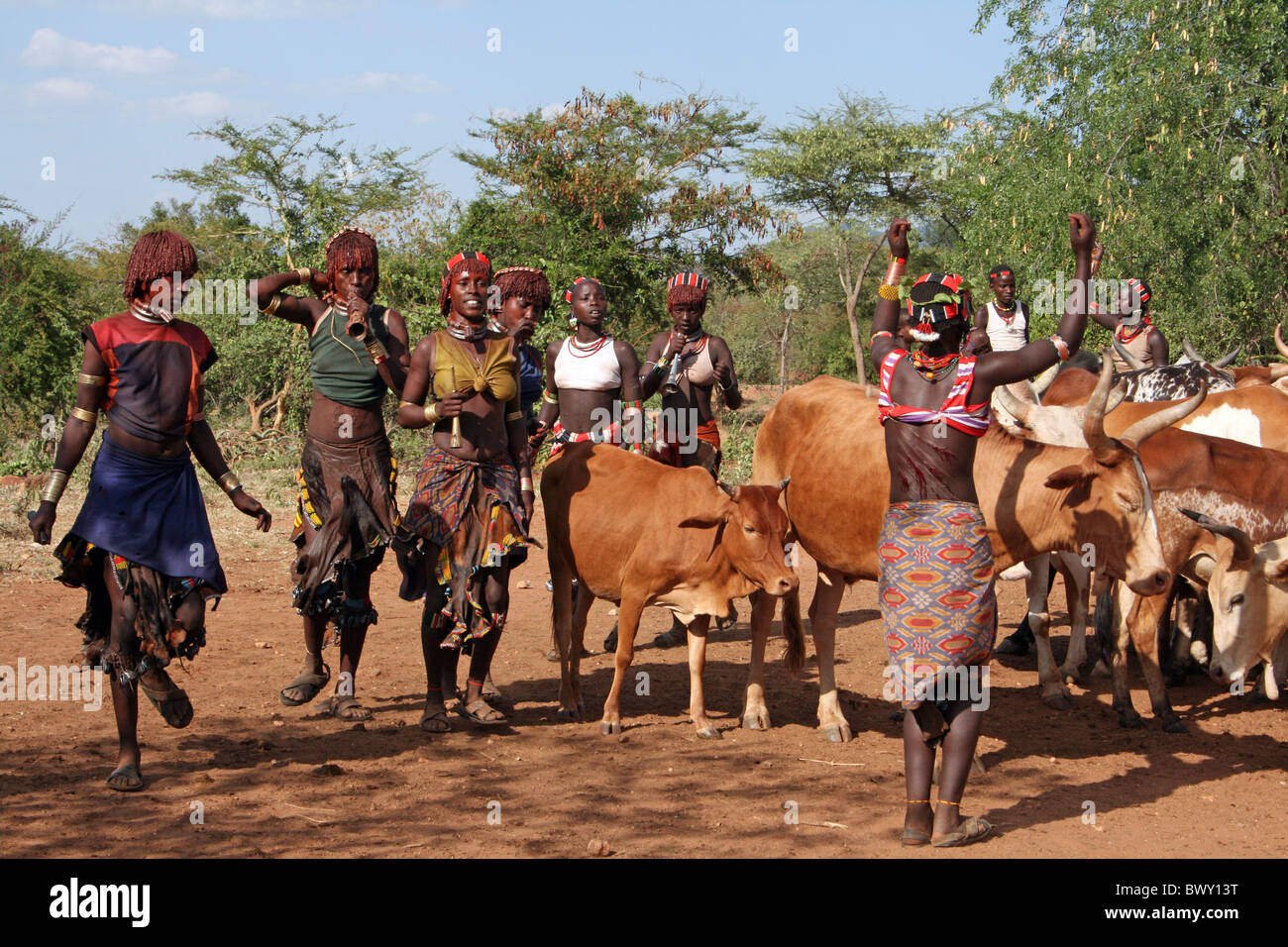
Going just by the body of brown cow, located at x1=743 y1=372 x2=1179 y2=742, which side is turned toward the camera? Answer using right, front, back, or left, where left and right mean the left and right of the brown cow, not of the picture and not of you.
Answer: right

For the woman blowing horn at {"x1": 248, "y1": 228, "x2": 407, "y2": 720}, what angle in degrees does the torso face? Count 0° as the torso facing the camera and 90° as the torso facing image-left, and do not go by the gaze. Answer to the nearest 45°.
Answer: approximately 0°

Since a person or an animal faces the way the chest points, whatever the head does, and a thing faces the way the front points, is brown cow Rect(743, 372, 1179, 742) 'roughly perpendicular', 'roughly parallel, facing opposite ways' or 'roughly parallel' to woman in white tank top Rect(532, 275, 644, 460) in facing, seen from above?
roughly perpendicular

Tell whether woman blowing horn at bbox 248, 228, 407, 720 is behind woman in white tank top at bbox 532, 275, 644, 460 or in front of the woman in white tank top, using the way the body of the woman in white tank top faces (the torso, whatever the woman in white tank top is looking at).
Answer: in front

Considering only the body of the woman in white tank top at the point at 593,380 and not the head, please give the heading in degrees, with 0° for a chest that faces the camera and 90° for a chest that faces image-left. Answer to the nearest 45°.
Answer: approximately 0°

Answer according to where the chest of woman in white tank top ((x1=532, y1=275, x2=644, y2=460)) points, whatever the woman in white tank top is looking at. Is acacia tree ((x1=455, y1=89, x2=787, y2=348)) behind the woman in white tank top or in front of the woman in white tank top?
behind

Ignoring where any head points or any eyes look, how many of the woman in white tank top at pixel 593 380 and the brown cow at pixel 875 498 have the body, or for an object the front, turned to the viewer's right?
1

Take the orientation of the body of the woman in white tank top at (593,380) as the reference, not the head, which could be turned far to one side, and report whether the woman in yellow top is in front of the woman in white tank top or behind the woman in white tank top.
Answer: in front

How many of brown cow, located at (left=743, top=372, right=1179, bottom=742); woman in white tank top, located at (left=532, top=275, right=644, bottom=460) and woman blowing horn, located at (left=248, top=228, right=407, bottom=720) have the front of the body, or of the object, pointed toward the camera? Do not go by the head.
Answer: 2

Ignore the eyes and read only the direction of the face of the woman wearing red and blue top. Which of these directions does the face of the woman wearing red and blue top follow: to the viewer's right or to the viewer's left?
to the viewer's right

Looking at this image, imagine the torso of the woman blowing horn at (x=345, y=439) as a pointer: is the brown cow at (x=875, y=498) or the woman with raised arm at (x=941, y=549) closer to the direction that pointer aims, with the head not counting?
the woman with raised arm
